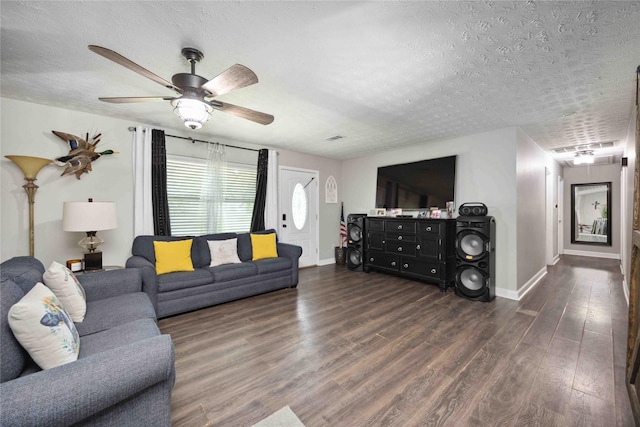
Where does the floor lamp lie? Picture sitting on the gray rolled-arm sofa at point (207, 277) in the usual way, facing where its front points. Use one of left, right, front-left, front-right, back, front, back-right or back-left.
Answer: back-right

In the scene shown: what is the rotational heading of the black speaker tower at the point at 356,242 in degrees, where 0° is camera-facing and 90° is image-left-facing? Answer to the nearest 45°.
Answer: approximately 45°

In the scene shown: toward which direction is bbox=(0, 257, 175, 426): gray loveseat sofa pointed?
to the viewer's right

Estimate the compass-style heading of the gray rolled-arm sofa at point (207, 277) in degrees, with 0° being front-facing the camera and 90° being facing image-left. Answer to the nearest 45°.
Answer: approximately 315°

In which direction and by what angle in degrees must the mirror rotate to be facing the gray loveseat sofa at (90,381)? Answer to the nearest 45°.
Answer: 0° — it already faces it

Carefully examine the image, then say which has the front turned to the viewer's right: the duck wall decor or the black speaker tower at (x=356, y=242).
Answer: the duck wall decor

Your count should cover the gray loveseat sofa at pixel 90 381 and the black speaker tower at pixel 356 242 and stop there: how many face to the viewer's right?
1

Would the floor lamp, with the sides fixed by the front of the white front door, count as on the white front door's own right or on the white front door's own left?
on the white front door's own right

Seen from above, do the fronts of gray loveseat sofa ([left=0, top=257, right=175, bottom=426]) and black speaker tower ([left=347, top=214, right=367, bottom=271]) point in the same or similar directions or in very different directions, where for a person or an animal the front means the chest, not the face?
very different directions

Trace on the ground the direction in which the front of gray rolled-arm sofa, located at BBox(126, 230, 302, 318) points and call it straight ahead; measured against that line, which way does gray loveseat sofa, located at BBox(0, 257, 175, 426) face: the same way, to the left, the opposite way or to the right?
to the left

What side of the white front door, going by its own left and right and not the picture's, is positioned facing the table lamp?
right

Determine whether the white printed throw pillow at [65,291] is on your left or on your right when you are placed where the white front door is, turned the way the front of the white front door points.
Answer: on your right

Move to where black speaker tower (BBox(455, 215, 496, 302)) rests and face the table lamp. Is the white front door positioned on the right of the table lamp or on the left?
right

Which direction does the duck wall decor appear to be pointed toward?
to the viewer's right
